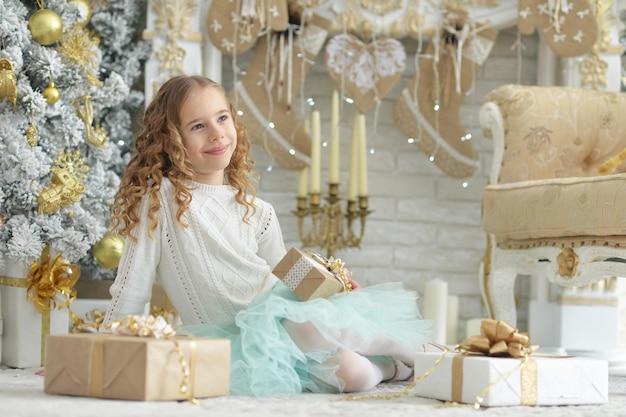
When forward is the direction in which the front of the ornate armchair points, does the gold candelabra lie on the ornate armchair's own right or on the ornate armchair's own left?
on the ornate armchair's own right

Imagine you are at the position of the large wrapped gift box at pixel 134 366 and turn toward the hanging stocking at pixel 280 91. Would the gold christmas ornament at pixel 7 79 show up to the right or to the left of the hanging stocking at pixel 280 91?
left

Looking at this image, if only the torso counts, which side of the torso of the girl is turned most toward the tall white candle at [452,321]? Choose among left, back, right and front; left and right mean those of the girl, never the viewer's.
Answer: left

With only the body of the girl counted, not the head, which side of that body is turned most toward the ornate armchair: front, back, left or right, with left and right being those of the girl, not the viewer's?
left

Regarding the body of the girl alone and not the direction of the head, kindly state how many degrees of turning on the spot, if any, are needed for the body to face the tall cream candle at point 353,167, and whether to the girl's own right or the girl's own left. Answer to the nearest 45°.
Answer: approximately 135° to the girl's own left

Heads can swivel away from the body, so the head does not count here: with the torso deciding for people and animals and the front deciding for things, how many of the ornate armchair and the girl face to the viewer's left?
0

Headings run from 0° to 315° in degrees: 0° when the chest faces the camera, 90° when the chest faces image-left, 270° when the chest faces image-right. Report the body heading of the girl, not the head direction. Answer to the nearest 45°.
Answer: approximately 315°

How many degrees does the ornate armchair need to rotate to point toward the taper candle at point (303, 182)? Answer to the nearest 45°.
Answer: approximately 90° to its right

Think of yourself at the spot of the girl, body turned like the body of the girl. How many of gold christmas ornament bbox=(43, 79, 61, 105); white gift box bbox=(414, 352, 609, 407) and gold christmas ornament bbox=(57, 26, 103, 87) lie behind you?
2

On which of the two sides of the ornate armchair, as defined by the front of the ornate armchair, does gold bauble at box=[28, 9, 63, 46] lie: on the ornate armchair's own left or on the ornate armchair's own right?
on the ornate armchair's own right

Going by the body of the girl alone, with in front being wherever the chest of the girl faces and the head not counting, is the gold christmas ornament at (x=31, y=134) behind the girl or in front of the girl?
behind
